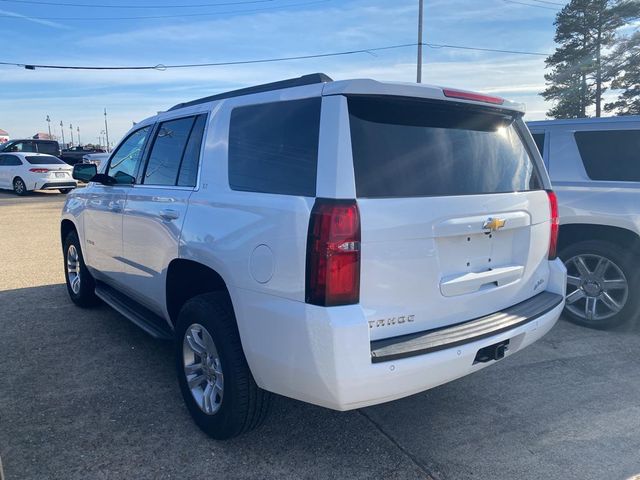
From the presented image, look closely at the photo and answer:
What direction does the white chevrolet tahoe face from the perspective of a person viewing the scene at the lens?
facing away from the viewer and to the left of the viewer

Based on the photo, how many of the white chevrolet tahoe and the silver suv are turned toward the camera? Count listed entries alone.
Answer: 0

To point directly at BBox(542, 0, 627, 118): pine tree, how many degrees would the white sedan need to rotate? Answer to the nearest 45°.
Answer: approximately 135° to its right

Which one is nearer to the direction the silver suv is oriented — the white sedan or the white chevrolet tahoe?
the white sedan

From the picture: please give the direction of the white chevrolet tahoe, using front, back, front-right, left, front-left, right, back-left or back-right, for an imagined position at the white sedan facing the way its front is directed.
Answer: back-left

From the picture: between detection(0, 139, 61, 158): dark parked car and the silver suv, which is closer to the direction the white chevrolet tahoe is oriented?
the dark parked car

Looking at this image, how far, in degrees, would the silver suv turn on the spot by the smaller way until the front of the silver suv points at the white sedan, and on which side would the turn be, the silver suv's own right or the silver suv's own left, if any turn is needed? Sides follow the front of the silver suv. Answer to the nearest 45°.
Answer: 0° — it already faces it

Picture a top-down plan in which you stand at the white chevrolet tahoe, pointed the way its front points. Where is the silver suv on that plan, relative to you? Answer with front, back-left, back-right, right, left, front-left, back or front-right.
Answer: right

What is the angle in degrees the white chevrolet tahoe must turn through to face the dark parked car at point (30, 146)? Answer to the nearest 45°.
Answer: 0° — it already faces it

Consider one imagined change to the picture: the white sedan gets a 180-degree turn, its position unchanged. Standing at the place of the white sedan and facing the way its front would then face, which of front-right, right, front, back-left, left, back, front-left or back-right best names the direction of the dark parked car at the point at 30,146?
back-left

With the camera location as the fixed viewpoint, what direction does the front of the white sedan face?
facing away from the viewer and to the left of the viewer

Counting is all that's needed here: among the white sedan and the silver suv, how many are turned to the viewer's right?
0
